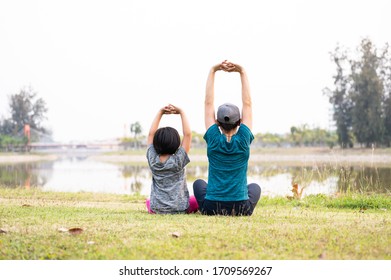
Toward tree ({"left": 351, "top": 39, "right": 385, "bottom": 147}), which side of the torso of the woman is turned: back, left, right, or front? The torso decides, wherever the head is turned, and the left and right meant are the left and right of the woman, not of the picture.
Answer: front

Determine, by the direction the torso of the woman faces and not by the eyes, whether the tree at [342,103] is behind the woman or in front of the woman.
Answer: in front

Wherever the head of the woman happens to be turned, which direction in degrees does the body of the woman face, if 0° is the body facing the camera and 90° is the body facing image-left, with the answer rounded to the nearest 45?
approximately 180°

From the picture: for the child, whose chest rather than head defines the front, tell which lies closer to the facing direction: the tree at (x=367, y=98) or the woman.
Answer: the tree

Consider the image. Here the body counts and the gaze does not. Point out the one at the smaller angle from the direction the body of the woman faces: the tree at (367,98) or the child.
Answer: the tree

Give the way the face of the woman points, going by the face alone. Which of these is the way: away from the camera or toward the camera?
away from the camera

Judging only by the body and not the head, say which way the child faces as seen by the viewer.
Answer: away from the camera

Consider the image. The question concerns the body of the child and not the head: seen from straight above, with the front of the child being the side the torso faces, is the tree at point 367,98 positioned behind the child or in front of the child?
in front

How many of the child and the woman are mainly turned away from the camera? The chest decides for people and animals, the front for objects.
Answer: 2

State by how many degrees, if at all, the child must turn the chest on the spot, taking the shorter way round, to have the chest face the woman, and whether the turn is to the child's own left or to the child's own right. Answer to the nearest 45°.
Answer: approximately 135° to the child's own right

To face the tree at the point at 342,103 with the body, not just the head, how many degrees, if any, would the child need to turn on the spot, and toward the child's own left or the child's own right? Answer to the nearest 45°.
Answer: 0° — they already face it

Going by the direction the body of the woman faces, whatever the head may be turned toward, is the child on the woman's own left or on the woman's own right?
on the woman's own left

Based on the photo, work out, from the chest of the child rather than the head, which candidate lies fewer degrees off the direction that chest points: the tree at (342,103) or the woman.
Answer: the tree
